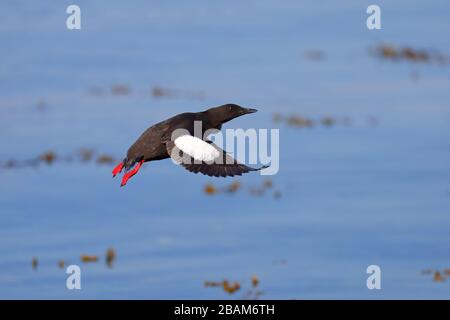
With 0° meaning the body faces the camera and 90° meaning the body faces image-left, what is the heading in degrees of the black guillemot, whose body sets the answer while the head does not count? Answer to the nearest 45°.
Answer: approximately 270°

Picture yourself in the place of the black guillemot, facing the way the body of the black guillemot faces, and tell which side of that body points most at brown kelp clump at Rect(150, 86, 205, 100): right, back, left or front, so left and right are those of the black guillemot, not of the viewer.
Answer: left

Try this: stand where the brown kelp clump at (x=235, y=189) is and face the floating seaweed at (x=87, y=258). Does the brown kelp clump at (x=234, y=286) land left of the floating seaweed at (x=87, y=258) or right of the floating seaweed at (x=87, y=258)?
left
